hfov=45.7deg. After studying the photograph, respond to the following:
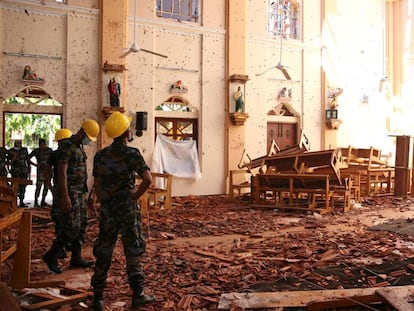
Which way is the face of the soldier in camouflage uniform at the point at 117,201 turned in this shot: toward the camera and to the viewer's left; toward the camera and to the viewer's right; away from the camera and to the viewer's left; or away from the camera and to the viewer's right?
away from the camera and to the viewer's right

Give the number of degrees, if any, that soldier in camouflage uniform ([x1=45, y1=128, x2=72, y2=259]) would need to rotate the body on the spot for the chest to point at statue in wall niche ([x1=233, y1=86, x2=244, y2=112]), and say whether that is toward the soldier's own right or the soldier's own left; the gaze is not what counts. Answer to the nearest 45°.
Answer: approximately 45° to the soldier's own left

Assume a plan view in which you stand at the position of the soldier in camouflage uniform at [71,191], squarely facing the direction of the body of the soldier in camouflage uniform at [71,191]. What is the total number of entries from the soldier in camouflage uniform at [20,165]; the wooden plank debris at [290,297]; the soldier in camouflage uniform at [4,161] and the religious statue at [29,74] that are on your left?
3

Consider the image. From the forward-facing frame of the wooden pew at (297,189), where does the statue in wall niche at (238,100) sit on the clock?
The statue in wall niche is roughly at 11 o'clock from the wooden pew.

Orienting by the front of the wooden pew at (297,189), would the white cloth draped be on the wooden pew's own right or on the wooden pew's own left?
on the wooden pew's own left

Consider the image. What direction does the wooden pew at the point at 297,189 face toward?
away from the camera

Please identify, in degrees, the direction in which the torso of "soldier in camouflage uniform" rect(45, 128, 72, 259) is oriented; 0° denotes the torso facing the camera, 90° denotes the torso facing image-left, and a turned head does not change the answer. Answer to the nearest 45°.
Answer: approximately 270°

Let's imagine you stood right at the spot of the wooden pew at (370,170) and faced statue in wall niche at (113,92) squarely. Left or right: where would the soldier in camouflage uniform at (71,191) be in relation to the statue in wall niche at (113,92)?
left

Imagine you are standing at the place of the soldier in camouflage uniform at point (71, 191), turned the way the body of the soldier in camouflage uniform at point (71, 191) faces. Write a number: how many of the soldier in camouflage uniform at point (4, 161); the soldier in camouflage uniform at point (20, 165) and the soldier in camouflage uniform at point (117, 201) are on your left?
2
